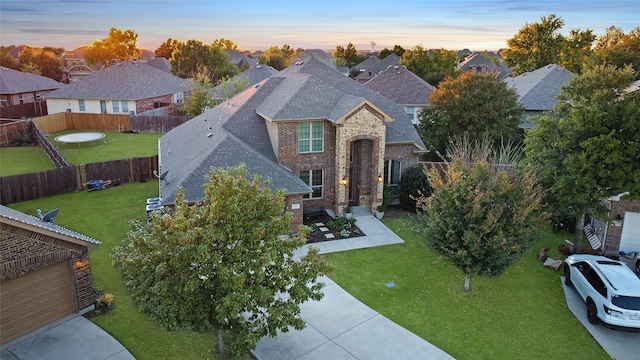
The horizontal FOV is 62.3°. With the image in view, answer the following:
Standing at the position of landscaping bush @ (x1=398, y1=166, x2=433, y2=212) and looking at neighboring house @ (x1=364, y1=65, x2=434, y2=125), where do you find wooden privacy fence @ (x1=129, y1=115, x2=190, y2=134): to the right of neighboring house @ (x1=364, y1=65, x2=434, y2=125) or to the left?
left

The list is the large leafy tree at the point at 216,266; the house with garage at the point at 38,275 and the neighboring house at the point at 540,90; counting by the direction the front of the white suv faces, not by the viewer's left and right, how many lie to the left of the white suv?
2

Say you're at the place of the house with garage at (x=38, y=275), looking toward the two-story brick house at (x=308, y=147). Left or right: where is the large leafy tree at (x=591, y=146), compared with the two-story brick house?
right

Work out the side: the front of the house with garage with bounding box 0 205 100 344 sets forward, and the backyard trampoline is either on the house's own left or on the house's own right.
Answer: on the house's own left

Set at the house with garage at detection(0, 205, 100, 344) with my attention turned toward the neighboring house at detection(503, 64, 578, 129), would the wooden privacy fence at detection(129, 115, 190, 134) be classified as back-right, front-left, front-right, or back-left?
front-left

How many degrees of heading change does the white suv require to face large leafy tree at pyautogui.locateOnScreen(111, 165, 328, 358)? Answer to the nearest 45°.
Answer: approximately 90° to its left

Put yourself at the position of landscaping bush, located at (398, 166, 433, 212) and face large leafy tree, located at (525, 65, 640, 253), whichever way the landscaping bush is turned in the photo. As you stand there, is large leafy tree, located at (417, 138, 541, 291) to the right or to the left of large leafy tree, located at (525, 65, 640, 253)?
right

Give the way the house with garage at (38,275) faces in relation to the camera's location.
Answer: facing the viewer and to the right of the viewer

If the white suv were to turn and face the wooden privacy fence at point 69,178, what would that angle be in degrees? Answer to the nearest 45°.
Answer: approximately 45° to its left

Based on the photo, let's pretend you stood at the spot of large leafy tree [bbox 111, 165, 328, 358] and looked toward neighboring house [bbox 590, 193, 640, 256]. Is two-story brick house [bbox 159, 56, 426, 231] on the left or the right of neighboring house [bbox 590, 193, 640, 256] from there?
left
